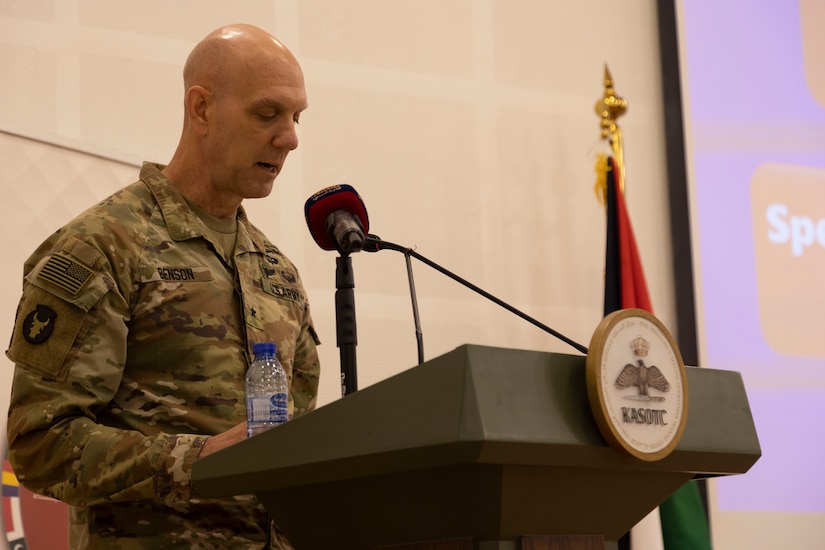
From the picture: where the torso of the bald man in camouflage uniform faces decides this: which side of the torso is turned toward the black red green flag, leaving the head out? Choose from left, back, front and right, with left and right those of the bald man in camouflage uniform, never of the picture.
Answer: left

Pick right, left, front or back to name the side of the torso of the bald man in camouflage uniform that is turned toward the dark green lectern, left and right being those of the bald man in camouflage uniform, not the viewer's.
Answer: front

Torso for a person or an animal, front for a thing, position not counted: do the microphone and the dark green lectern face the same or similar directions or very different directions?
very different directions

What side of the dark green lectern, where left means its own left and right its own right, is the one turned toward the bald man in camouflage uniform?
back

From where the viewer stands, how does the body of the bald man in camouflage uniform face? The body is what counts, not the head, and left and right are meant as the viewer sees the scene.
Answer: facing the viewer and to the right of the viewer

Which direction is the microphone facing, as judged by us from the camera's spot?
facing away from the viewer and to the left of the viewer

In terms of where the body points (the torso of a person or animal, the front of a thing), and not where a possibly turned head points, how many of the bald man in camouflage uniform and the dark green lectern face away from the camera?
0
